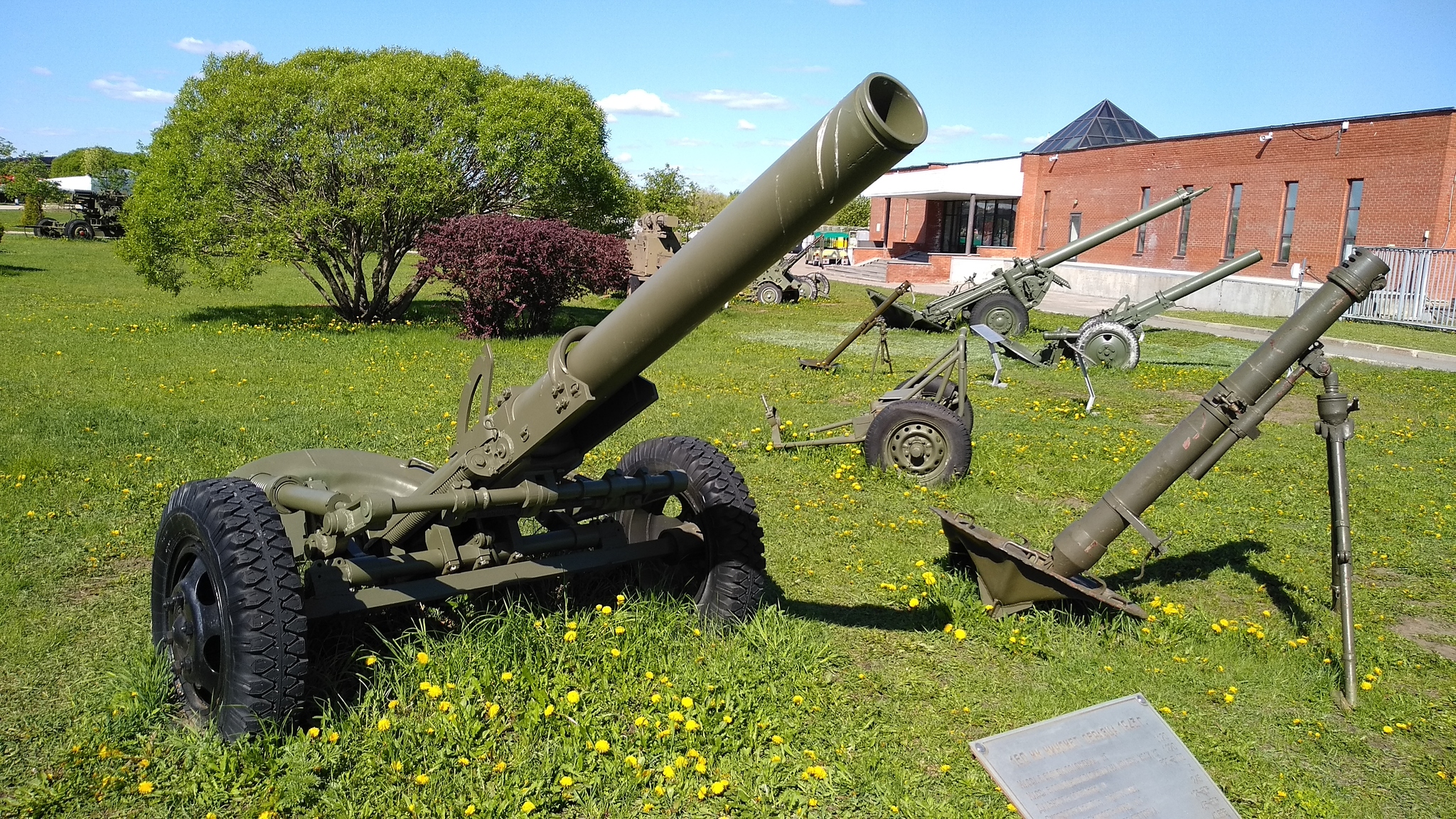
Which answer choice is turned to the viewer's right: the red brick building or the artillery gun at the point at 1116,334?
the artillery gun

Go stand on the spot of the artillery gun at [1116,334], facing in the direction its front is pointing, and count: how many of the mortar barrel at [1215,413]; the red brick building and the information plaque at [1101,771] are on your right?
2

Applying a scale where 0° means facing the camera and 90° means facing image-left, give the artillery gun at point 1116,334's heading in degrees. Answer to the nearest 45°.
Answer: approximately 270°

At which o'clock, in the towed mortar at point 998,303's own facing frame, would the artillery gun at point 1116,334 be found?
The artillery gun is roughly at 2 o'clock from the towed mortar.

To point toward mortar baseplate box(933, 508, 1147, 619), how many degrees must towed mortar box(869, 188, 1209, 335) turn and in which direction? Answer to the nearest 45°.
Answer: approximately 90° to its right

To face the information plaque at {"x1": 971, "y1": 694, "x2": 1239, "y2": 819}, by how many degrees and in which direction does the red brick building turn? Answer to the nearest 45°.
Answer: approximately 45° to its left

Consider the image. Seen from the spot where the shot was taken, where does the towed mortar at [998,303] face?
facing to the right of the viewer

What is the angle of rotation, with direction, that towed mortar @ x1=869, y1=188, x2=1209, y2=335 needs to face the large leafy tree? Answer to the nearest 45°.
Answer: approximately 135° to its right

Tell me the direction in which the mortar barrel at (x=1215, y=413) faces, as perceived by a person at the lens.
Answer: facing to the right of the viewer
